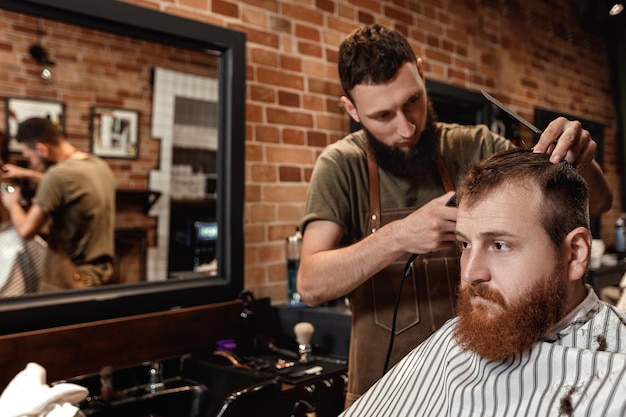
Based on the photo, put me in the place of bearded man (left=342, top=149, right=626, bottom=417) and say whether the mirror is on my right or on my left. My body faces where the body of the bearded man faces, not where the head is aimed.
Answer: on my right

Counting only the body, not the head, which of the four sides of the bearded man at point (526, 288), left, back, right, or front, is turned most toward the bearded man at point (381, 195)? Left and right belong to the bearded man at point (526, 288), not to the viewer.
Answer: right

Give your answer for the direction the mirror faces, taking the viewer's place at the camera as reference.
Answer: facing the viewer and to the right of the viewer

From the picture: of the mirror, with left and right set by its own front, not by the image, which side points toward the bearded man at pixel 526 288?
front

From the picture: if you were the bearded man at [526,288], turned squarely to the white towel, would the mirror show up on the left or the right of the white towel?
right

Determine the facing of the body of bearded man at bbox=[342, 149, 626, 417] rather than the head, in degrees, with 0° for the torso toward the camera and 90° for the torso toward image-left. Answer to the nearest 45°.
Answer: approximately 45°

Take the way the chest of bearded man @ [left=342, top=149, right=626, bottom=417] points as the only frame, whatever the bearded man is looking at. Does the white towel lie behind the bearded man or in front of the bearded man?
in front

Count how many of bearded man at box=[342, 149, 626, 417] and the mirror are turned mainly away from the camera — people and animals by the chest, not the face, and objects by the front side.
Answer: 0

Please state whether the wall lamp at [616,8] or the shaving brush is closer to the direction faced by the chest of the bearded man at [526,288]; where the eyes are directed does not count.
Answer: the shaving brush
